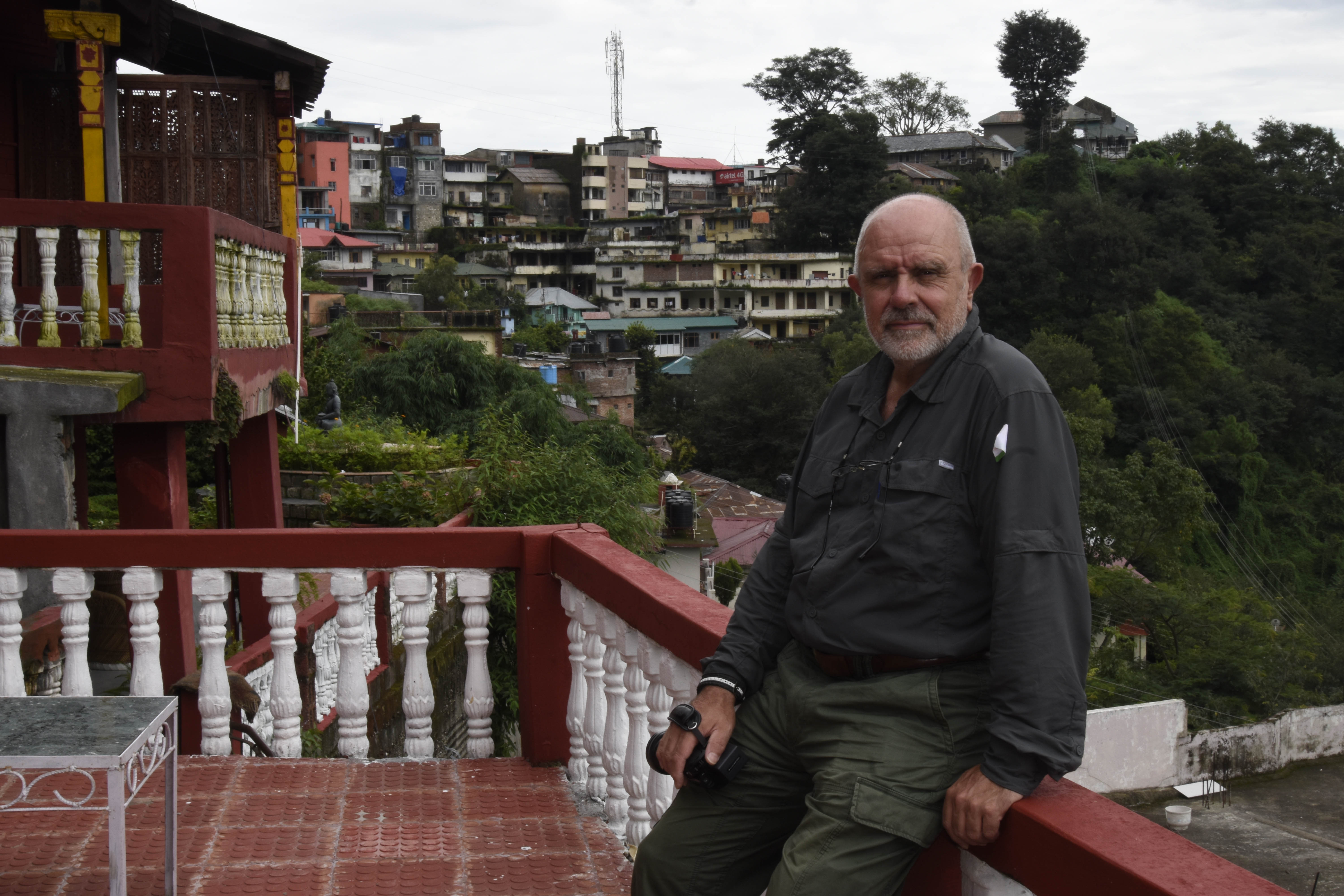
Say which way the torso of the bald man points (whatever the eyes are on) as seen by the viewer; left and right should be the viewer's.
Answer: facing the viewer and to the left of the viewer

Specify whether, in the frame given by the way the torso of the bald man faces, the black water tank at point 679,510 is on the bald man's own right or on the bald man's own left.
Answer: on the bald man's own right

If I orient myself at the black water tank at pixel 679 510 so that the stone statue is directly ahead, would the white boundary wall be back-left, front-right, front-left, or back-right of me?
front-left

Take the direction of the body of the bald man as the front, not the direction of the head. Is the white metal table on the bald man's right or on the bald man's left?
on the bald man's right

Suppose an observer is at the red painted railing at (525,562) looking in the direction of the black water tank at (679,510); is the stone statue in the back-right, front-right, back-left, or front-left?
front-left
